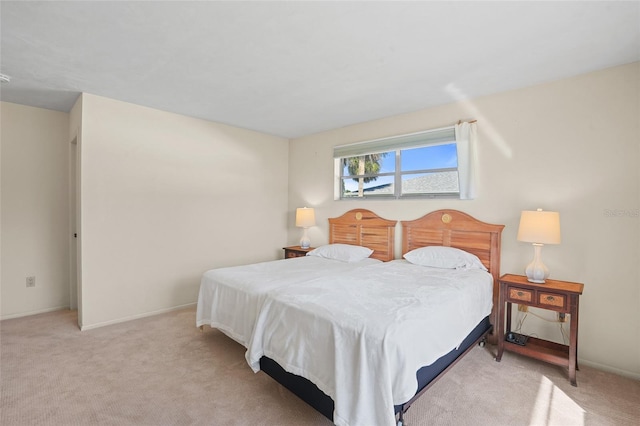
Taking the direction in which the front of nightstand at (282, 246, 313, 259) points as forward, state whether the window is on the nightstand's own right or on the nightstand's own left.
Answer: on the nightstand's own left

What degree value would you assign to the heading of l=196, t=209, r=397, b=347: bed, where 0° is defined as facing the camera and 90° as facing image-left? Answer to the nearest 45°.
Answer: approximately 45°

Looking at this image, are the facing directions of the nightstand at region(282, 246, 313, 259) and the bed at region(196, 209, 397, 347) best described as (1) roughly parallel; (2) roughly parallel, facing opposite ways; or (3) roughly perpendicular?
roughly parallel

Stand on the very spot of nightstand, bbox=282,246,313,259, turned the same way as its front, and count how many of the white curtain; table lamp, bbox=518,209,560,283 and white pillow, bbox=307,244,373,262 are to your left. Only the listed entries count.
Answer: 3

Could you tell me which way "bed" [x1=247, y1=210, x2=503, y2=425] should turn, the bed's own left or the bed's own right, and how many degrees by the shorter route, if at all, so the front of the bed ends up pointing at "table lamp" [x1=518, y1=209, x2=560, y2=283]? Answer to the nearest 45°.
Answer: approximately 180°

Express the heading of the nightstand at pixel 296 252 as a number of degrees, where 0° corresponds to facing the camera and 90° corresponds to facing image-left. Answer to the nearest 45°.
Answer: approximately 45°

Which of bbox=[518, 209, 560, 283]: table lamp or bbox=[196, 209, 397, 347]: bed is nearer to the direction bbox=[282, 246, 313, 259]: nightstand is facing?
the bed

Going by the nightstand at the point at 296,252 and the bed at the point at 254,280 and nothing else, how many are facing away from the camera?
0

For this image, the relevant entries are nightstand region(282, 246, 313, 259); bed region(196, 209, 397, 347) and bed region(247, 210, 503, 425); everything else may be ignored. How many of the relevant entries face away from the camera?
0

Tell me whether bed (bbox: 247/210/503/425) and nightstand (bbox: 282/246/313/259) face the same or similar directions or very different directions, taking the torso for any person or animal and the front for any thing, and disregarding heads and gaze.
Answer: same or similar directions

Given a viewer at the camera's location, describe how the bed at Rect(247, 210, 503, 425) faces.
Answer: facing the viewer and to the left of the viewer

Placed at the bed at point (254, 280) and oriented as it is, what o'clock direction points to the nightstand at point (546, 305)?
The nightstand is roughly at 8 o'clock from the bed.
